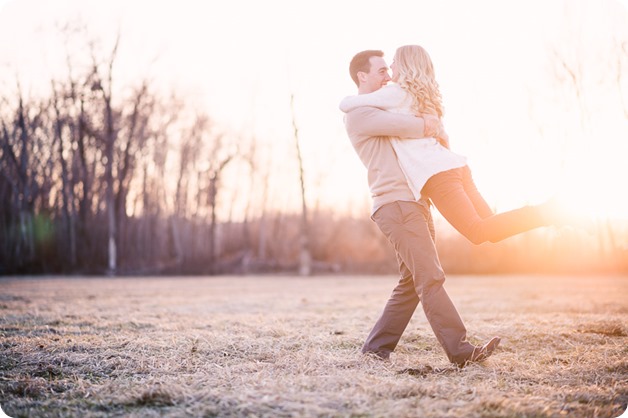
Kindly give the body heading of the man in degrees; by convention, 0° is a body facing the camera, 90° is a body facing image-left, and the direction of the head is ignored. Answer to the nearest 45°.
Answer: approximately 270°
